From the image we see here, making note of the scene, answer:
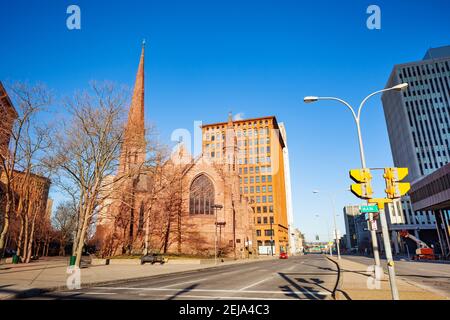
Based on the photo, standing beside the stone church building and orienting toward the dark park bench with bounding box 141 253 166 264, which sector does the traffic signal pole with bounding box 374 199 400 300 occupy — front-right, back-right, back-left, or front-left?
front-left

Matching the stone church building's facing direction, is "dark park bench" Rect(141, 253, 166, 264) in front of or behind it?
in front

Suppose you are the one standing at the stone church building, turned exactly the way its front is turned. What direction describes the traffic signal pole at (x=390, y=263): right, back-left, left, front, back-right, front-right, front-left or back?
front

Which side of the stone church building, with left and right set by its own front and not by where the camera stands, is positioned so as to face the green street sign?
front

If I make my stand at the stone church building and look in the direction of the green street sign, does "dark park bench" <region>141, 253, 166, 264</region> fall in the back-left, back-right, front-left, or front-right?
front-right
